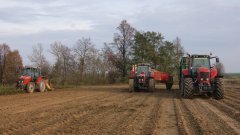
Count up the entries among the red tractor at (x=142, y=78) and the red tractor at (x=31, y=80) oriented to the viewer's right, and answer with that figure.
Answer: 0

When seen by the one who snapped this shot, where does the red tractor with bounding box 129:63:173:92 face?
facing the viewer

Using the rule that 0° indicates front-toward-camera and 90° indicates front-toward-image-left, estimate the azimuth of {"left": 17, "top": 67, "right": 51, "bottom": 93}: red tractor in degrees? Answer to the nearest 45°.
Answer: approximately 45°

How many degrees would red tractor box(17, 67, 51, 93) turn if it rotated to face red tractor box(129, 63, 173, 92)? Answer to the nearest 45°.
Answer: approximately 135° to its left

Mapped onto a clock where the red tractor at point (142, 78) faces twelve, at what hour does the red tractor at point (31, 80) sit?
the red tractor at point (31, 80) is roughly at 3 o'clock from the red tractor at point (142, 78).
